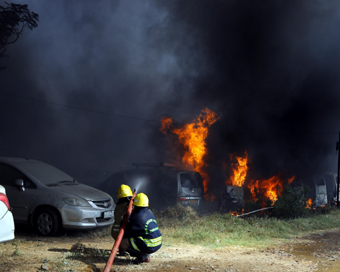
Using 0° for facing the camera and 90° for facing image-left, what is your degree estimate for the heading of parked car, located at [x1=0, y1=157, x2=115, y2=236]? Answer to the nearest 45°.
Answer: approximately 315°

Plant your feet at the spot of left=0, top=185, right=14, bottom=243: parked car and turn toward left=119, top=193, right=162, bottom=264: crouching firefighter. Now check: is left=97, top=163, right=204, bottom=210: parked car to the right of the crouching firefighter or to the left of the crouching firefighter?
left

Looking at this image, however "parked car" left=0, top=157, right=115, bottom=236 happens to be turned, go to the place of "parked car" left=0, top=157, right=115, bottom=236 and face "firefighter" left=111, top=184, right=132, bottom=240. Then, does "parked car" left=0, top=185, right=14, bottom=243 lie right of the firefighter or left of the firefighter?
right

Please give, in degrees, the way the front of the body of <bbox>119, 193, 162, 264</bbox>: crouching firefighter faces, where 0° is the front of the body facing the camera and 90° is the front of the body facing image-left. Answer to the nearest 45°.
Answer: approximately 135°

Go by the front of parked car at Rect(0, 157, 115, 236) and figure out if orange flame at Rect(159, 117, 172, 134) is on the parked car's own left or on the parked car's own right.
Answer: on the parked car's own left
